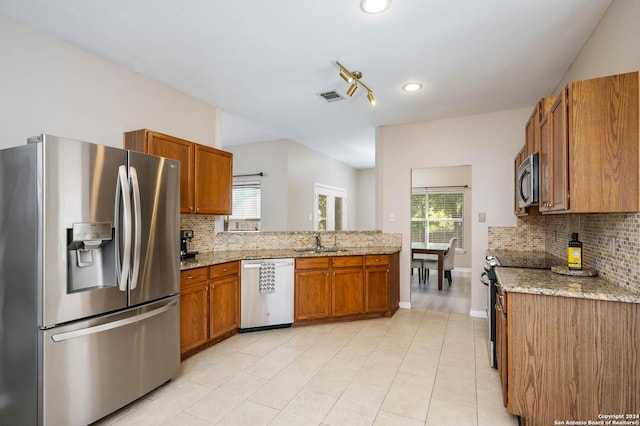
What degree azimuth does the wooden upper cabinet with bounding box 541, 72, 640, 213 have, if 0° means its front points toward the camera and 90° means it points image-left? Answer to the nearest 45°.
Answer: approximately 90°

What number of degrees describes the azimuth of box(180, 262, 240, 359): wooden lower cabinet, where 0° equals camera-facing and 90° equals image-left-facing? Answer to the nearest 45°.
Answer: approximately 315°

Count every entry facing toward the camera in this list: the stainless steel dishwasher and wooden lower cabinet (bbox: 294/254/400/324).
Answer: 2

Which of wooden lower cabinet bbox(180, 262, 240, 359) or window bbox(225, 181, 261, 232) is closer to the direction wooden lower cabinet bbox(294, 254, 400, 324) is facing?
the wooden lower cabinet

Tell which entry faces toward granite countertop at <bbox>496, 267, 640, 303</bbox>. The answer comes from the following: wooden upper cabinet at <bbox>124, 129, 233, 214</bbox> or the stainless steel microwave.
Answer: the wooden upper cabinet

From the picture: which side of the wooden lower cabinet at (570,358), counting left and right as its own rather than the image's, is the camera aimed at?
left

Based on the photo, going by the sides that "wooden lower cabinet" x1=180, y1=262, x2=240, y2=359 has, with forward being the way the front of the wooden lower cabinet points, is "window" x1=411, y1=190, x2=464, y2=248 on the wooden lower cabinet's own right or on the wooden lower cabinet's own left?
on the wooden lower cabinet's own left

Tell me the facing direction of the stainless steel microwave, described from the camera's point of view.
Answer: facing to the left of the viewer

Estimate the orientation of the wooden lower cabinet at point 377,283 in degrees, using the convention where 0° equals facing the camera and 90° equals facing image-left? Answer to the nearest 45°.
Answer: approximately 0°

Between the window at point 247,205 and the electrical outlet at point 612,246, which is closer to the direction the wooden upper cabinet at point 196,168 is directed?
the electrical outlet
